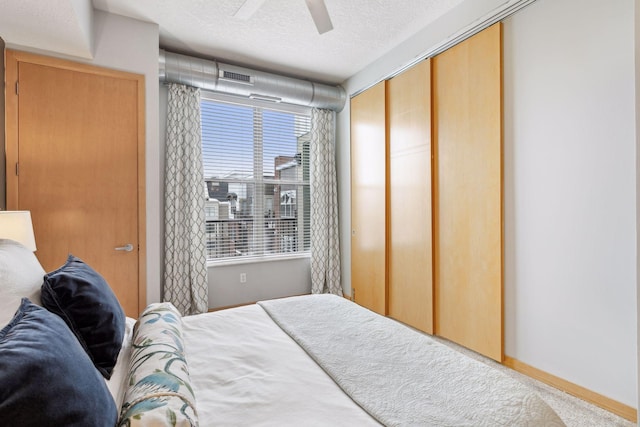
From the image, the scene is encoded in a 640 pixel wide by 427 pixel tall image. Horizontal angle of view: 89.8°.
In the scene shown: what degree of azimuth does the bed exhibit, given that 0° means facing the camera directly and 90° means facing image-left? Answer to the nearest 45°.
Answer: approximately 270°

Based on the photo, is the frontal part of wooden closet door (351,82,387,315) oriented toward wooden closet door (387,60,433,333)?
no

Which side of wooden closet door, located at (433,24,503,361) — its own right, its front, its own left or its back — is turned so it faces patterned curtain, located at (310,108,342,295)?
right

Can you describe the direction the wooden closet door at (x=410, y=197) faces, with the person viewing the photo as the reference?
facing the viewer and to the left of the viewer

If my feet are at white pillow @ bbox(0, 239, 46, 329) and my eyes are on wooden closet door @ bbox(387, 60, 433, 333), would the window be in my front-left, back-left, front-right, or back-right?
front-left

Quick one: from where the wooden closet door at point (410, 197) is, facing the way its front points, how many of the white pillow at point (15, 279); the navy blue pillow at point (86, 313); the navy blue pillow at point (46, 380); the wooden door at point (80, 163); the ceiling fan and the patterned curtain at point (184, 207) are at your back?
0

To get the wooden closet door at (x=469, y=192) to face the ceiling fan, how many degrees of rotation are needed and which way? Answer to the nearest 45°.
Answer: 0° — it already faces it

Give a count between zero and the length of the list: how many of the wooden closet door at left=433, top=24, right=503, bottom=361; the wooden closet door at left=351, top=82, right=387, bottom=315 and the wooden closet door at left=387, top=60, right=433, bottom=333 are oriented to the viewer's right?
0

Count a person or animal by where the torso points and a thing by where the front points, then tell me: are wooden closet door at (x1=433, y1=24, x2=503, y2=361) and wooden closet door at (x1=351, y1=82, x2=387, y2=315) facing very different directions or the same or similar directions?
same or similar directions

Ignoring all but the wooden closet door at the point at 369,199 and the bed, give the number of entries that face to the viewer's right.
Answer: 1

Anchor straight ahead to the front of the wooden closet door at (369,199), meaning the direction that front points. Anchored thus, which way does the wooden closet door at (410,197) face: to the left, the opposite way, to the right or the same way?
the same way

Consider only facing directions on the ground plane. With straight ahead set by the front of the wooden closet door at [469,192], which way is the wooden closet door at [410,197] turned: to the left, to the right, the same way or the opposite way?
the same way

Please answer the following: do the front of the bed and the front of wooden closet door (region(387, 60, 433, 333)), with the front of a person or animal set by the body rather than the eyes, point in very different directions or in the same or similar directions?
very different directions

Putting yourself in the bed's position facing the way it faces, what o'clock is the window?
The window is roughly at 9 o'clock from the bed.

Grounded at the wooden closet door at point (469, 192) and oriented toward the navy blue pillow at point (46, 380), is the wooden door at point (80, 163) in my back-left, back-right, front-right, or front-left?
front-right

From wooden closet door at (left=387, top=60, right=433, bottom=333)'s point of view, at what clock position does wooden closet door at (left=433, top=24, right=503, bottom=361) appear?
wooden closet door at (left=433, top=24, right=503, bottom=361) is roughly at 9 o'clock from wooden closet door at (left=387, top=60, right=433, bottom=333).

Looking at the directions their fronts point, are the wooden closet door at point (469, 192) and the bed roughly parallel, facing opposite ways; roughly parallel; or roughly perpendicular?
roughly parallel, facing opposite ways

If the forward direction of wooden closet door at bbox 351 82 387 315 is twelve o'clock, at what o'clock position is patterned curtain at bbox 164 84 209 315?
The patterned curtain is roughly at 1 o'clock from the wooden closet door.

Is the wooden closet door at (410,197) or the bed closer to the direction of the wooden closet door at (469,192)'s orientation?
the bed

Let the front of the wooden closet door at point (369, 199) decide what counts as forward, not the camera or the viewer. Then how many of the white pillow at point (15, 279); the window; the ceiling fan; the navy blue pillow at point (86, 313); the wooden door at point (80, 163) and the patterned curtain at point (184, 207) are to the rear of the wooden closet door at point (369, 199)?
0
